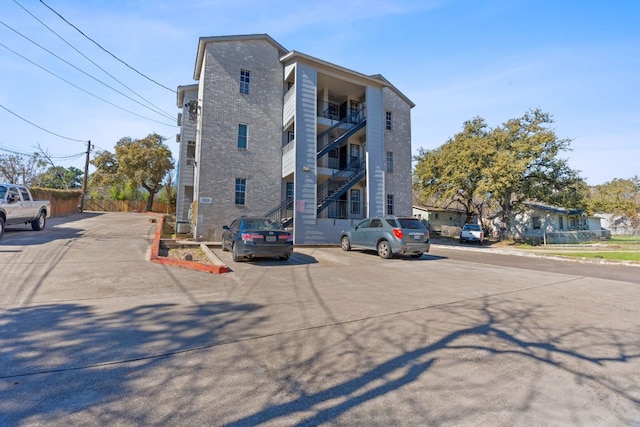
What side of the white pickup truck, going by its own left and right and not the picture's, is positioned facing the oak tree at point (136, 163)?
back

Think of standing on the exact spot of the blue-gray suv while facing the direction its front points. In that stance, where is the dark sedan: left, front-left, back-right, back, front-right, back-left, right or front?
left

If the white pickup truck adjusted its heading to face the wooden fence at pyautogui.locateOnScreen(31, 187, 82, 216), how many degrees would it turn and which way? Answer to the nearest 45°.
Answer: approximately 135° to its right

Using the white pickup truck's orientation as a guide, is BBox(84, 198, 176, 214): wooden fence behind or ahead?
behind

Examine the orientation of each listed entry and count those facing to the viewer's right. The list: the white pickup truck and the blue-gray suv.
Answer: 0

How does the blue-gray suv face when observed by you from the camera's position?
facing away from the viewer and to the left of the viewer

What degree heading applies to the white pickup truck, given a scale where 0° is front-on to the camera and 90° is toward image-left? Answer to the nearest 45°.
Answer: approximately 45°

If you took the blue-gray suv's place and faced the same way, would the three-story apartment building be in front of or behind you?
in front

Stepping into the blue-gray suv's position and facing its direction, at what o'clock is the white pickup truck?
The white pickup truck is roughly at 10 o'clock from the blue-gray suv.
